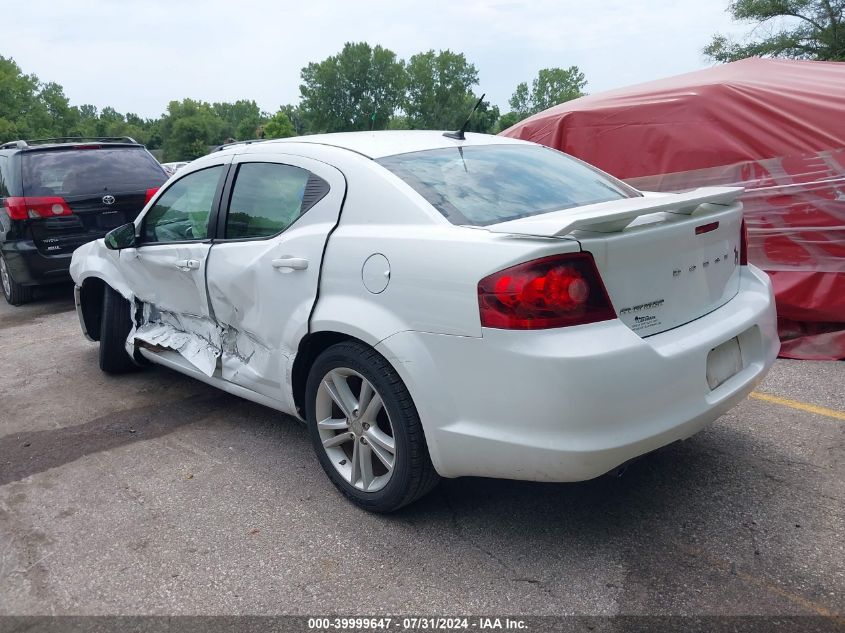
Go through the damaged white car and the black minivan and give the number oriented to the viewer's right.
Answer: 0

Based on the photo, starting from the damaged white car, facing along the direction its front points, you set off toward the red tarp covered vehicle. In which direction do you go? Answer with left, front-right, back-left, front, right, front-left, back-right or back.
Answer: right

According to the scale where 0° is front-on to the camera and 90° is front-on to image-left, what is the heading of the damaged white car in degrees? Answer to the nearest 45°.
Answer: approximately 135°

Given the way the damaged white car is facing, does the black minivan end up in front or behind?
in front

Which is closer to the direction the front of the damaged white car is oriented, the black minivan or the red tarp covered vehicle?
the black minivan

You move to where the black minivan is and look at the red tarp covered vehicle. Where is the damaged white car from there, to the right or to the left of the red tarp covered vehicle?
right

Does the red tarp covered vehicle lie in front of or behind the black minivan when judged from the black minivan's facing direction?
behind

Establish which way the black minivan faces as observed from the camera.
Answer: facing away from the viewer and to the left of the viewer
